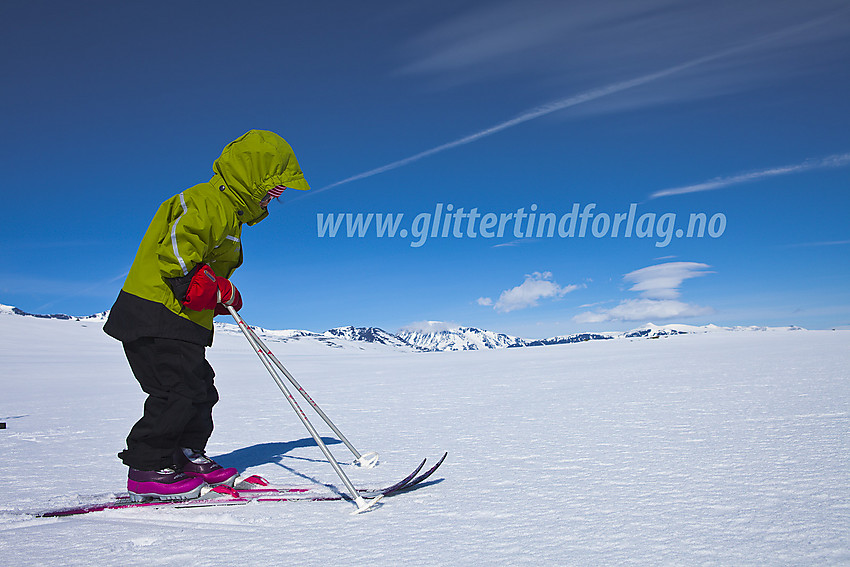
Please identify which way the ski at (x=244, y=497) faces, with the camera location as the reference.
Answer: facing to the right of the viewer

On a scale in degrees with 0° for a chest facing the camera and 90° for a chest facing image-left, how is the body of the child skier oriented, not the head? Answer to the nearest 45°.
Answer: approximately 270°
